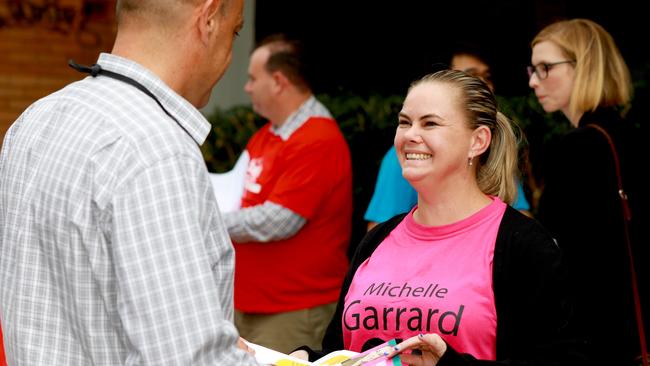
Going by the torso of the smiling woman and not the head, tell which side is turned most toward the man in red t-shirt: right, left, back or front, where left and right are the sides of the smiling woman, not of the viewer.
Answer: right

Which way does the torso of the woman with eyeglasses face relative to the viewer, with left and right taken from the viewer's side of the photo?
facing to the left of the viewer

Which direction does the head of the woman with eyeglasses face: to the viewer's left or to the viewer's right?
to the viewer's left

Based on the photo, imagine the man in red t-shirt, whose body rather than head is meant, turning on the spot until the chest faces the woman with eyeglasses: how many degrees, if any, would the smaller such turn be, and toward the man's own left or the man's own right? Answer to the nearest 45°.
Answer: approximately 135° to the man's own left

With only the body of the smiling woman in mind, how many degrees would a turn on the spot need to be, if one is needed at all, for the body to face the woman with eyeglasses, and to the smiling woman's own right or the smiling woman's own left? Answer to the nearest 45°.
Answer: approximately 180°

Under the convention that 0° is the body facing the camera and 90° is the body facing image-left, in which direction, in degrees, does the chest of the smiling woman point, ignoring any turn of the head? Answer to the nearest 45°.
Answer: approximately 45°

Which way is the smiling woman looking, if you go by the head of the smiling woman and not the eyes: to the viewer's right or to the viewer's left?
to the viewer's left
